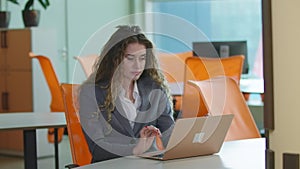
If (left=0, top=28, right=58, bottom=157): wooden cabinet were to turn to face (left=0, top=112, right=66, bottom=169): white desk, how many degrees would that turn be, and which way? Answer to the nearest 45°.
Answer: approximately 45° to its left

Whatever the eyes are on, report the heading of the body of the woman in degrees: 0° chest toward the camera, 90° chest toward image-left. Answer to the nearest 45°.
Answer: approximately 315°

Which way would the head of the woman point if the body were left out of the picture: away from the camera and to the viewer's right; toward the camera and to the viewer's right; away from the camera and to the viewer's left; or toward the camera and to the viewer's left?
toward the camera and to the viewer's right

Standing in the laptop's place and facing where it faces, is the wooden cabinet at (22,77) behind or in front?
in front

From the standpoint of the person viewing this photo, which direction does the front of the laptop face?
facing away from the viewer and to the left of the viewer

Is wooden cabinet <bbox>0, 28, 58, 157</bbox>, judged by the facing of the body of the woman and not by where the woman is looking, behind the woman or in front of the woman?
behind

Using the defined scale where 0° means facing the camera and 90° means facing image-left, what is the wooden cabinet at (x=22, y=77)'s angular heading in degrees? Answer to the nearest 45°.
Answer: approximately 45°

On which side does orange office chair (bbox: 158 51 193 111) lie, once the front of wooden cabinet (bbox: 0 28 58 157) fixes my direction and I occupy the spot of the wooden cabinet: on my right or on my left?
on my left

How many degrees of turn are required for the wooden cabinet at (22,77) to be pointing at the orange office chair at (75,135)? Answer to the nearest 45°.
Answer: approximately 45° to its left
